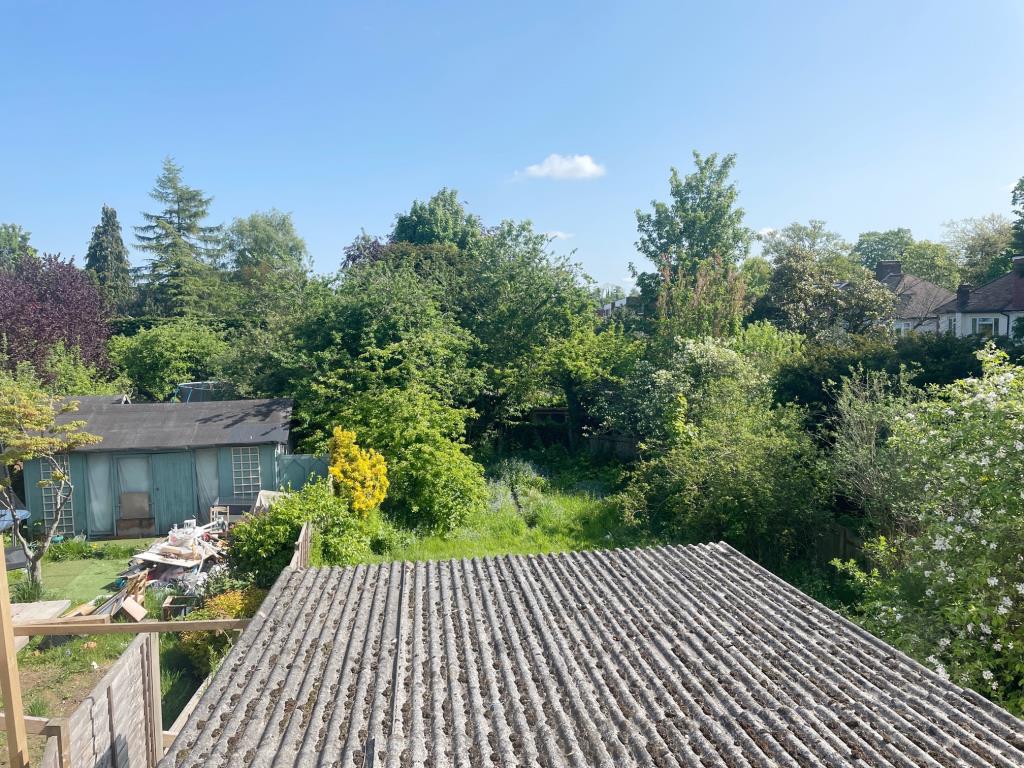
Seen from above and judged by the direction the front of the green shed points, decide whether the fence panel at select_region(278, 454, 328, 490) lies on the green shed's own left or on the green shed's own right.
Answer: on the green shed's own left

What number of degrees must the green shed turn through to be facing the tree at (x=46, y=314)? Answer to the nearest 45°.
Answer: approximately 180°

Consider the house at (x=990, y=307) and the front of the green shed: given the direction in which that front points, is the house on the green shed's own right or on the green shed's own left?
on the green shed's own left

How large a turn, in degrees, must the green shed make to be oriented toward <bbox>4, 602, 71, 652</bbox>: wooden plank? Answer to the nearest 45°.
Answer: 0° — it already faces it

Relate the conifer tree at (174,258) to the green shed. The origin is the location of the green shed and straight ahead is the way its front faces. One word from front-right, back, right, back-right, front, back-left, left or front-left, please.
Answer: back

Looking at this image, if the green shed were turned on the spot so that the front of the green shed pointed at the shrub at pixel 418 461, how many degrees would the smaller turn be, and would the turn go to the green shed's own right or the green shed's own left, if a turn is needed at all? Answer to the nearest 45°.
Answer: approximately 45° to the green shed's own left

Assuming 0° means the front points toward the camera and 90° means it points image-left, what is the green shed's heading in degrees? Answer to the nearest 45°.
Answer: approximately 0°

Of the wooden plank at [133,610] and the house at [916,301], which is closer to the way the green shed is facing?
the wooden plank

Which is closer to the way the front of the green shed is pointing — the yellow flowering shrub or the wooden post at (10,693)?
the wooden post

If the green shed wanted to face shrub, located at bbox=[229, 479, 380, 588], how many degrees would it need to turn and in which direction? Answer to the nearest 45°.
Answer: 0° — it already faces it

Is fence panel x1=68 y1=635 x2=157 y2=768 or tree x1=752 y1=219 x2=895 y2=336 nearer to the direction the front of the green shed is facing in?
the fence panel

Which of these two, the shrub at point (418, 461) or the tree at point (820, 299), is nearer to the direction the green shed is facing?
the shrub
